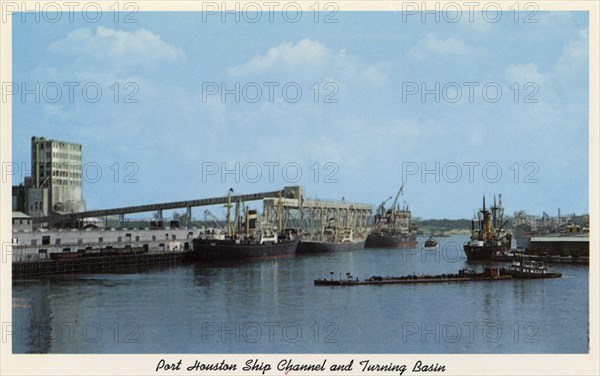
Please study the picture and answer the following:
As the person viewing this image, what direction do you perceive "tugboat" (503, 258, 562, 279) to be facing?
facing to the left of the viewer
